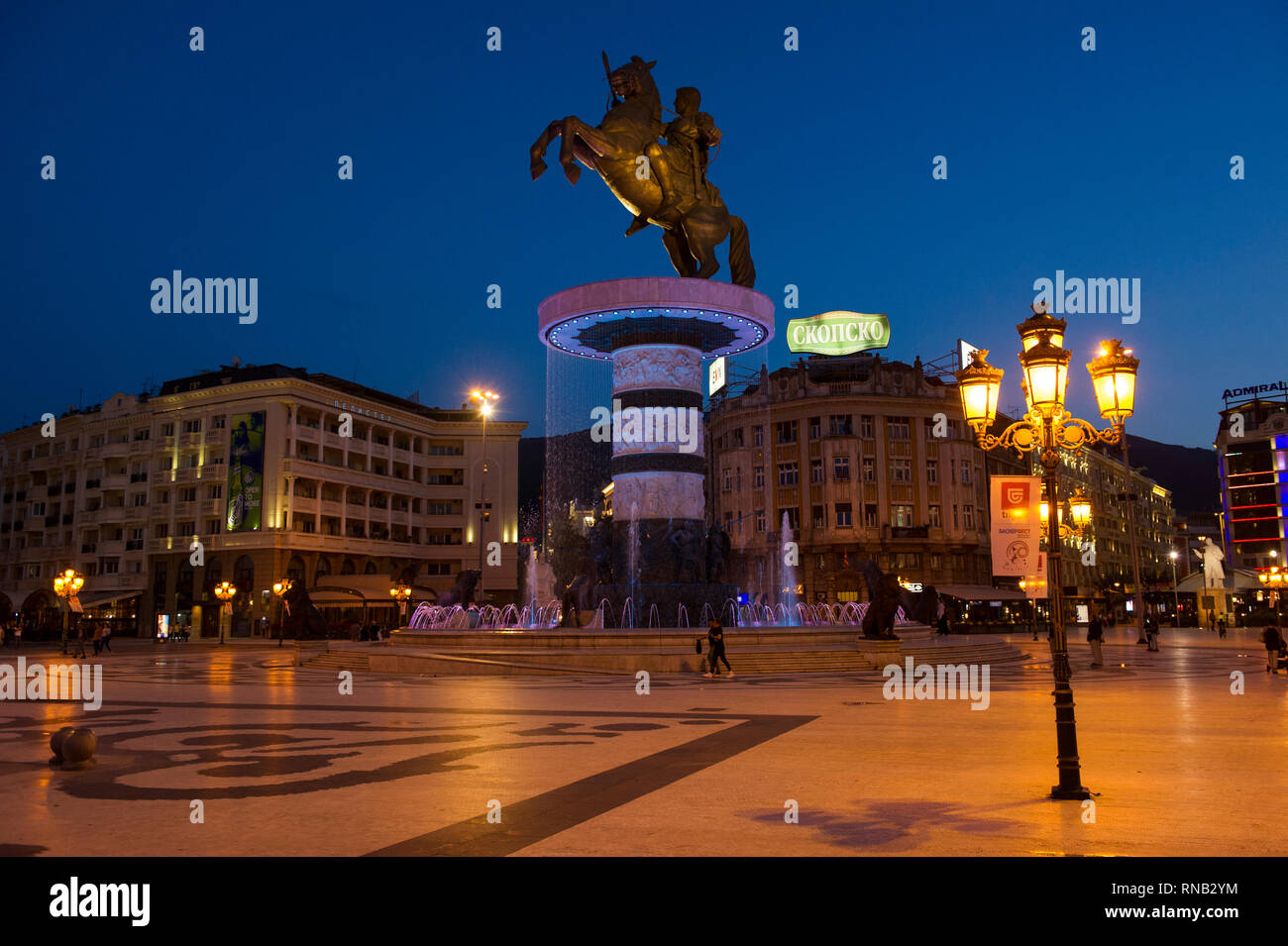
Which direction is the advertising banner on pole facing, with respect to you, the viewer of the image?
facing the viewer

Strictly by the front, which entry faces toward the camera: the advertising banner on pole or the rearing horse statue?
the advertising banner on pole

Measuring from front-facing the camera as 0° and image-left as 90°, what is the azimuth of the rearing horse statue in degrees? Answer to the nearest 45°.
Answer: approximately 90°

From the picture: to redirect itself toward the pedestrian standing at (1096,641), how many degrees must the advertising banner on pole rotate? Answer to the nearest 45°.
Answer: approximately 180°

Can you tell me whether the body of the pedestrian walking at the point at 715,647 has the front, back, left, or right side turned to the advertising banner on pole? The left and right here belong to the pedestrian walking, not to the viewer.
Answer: left
